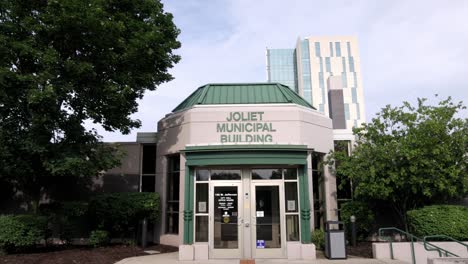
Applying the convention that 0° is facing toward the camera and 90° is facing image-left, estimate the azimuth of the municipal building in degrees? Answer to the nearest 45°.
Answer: approximately 0°

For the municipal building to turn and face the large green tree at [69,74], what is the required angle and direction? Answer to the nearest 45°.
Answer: approximately 90° to its right

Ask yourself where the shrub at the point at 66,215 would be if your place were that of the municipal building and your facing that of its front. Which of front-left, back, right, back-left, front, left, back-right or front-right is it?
right

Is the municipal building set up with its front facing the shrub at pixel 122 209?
no

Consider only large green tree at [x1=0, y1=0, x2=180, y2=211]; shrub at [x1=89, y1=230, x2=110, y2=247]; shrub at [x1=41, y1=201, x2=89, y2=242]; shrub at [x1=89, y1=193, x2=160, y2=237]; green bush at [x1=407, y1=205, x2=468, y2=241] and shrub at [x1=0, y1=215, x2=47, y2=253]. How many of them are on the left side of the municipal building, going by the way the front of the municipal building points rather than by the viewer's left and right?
1

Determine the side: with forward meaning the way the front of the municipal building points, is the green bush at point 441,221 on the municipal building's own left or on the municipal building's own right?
on the municipal building's own left

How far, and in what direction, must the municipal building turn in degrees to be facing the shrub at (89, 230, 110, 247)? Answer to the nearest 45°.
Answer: approximately 90° to its right

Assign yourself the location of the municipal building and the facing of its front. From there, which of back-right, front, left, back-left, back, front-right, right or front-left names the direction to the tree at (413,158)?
left

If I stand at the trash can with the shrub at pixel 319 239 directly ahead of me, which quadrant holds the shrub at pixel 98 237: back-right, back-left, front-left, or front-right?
front-left

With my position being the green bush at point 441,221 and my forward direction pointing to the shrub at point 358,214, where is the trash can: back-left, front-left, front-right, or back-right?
front-left

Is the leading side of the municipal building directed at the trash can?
no

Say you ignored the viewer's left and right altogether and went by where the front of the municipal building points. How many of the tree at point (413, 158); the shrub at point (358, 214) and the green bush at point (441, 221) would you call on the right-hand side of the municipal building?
0

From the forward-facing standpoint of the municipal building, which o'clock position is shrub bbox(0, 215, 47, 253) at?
The shrub is roughly at 3 o'clock from the municipal building.
